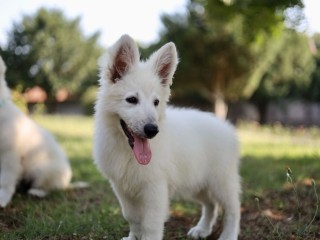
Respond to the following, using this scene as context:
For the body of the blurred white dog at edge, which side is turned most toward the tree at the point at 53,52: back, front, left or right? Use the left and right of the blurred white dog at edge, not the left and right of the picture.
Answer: right

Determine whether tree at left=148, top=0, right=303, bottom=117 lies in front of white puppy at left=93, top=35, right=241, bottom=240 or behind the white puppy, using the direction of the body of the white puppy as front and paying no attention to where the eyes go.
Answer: behind

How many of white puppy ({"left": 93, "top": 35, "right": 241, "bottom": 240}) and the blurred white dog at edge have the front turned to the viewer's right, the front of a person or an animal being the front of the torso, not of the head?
0

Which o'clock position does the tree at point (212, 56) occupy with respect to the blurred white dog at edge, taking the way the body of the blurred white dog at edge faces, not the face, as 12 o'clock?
The tree is roughly at 4 o'clock from the blurred white dog at edge.

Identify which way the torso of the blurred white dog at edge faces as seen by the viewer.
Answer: to the viewer's left

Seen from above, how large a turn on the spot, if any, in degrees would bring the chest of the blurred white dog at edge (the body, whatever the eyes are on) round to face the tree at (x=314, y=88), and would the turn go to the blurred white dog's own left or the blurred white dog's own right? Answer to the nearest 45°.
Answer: approximately 135° to the blurred white dog's own right

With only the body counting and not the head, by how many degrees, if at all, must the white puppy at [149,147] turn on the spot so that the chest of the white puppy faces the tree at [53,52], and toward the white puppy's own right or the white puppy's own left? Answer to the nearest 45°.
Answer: approximately 135° to the white puppy's own right
